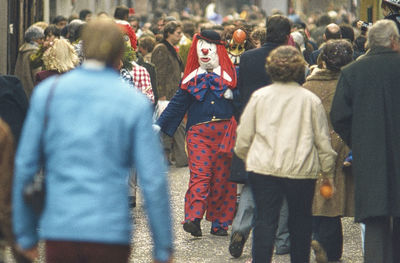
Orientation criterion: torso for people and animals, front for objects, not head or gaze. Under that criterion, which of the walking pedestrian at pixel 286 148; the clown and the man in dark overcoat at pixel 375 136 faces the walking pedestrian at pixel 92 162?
the clown

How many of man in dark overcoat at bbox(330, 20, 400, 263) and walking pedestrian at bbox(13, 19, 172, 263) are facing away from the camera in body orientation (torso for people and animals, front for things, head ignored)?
2

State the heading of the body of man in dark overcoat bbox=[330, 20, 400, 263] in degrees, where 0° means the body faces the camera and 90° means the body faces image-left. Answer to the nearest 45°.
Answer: approximately 180°

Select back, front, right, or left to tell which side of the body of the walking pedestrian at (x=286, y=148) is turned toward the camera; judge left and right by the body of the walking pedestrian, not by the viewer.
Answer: back

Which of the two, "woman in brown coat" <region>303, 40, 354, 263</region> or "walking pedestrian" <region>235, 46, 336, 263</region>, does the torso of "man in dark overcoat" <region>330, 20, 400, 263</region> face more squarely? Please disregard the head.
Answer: the woman in brown coat

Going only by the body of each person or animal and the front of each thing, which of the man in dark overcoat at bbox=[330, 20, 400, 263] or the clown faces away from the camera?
the man in dark overcoat

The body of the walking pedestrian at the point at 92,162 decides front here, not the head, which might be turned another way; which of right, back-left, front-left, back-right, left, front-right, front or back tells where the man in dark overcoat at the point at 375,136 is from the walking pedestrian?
front-right

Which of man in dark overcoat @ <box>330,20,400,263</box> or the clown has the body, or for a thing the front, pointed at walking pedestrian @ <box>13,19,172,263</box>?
the clown

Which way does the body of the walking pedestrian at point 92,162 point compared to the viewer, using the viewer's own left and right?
facing away from the viewer

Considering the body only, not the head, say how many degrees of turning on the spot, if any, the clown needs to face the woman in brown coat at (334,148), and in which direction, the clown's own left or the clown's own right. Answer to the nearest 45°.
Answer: approximately 45° to the clown's own left

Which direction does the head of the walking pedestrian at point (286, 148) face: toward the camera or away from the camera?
away from the camera

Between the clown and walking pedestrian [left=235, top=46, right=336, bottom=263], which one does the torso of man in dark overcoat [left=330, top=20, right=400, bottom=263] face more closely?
the clown
